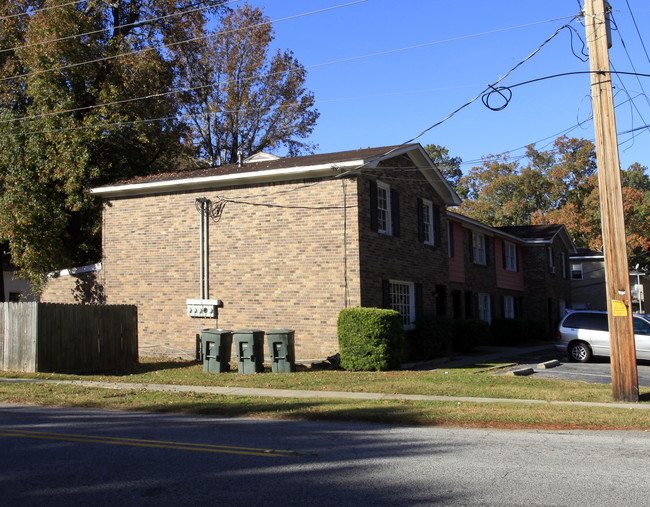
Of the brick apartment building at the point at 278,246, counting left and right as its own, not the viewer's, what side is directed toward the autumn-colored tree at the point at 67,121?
back

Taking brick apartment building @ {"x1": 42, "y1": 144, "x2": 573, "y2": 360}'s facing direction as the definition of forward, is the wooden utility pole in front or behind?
in front

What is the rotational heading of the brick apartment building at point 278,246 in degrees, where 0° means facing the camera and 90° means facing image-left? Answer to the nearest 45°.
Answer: approximately 315°

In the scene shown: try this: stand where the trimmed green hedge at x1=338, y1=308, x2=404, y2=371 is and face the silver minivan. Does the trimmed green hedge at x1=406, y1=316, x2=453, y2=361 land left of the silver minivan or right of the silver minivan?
left
